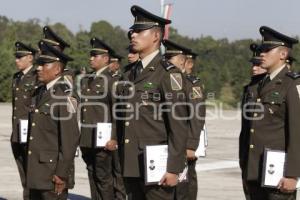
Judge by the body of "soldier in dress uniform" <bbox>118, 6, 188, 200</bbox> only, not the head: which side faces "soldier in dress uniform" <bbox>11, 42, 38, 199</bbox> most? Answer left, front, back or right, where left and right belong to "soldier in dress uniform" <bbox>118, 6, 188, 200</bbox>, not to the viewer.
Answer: right

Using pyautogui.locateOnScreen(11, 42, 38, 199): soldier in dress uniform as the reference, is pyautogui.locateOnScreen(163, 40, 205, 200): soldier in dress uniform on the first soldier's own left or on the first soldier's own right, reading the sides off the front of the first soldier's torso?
on the first soldier's own left

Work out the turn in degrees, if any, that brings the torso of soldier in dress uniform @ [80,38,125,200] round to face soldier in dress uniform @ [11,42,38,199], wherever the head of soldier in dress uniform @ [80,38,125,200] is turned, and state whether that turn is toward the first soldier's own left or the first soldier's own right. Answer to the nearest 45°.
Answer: approximately 45° to the first soldier's own right

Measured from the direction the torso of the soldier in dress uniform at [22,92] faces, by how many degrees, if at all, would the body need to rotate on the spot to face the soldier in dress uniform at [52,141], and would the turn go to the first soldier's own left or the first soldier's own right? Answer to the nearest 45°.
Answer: approximately 45° to the first soldier's own left

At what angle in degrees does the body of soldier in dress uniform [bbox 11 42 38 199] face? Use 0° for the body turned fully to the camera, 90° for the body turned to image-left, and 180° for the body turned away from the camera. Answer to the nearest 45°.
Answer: approximately 45°

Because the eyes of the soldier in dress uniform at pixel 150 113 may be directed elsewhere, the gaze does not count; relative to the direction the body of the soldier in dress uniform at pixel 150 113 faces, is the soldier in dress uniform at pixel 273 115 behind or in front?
behind

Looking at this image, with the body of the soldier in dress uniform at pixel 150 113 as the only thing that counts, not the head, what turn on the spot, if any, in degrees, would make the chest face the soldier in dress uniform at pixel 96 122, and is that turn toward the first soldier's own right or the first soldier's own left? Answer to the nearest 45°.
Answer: approximately 135° to the first soldier's own right

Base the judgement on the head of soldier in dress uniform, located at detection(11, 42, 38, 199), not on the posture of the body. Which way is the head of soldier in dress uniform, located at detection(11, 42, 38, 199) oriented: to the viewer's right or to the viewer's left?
to the viewer's left

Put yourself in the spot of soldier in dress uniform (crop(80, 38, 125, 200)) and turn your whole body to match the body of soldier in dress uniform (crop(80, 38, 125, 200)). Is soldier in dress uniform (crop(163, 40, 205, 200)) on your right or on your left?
on your left
